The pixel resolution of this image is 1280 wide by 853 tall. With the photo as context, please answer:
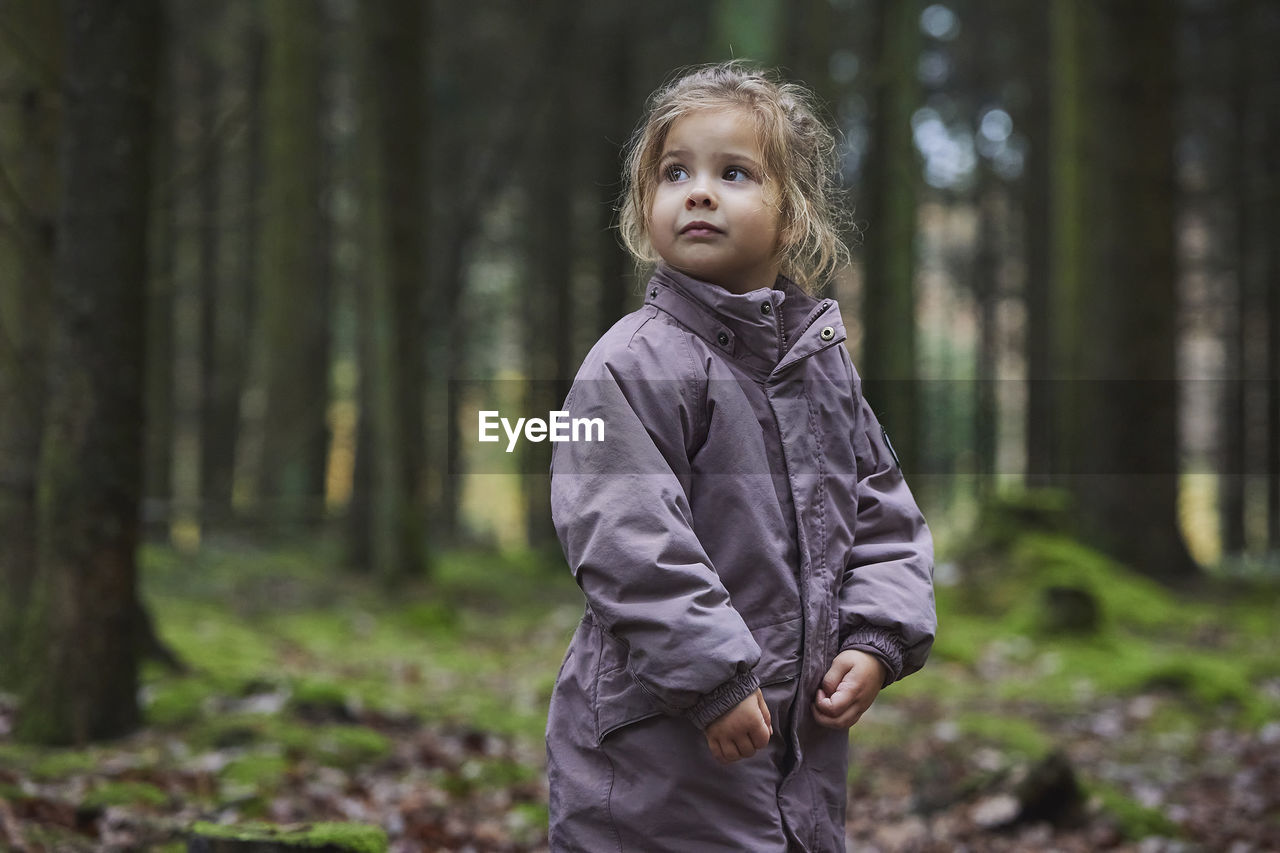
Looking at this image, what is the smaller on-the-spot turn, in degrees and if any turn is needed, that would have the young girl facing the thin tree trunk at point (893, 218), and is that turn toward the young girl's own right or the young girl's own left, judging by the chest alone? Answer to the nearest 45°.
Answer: approximately 135° to the young girl's own left

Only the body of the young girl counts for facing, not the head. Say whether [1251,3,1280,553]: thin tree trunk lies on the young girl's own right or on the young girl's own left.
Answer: on the young girl's own left

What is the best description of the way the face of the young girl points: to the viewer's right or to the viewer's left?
to the viewer's left

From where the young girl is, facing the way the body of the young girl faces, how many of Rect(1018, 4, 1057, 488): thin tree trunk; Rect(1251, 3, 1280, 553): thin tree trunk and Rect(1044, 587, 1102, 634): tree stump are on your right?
0

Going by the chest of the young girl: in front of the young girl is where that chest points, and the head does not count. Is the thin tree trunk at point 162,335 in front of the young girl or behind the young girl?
behind

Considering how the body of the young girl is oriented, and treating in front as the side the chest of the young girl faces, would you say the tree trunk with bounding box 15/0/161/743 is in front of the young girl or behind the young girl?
behind

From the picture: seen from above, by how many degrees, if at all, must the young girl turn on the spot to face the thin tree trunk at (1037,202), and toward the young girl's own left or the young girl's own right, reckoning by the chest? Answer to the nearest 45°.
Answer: approximately 135° to the young girl's own left

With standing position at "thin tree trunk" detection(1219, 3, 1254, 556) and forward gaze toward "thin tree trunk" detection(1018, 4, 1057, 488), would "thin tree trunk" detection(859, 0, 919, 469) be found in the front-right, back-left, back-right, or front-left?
front-left

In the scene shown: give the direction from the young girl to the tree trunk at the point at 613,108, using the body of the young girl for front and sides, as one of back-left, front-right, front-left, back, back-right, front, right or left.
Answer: back-left

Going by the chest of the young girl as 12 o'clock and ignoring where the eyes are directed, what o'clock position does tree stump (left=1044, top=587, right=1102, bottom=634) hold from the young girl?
The tree stump is roughly at 8 o'clock from the young girl.

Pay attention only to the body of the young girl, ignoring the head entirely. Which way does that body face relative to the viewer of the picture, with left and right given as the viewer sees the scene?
facing the viewer and to the right of the viewer

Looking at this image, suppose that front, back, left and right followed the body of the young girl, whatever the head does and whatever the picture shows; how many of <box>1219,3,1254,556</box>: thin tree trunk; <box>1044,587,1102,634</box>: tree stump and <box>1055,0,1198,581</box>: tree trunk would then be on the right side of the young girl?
0
